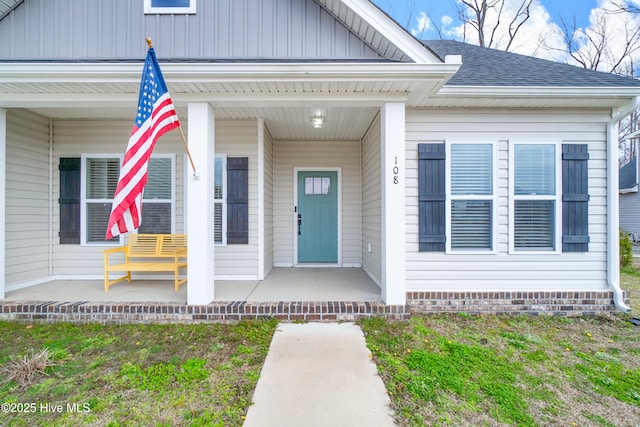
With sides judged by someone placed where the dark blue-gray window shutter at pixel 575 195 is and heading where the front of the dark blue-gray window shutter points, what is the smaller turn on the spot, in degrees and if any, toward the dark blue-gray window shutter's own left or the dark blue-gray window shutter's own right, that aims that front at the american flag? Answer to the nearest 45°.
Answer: approximately 45° to the dark blue-gray window shutter's own right

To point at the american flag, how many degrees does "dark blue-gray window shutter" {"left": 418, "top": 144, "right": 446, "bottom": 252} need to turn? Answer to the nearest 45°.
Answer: approximately 45° to its right

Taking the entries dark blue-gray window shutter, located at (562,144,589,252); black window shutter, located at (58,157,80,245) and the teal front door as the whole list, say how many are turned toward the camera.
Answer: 3

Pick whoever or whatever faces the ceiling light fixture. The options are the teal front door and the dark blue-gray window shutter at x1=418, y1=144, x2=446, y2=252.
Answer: the teal front door

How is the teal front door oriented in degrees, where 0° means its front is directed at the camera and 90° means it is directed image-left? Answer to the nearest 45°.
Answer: approximately 0°

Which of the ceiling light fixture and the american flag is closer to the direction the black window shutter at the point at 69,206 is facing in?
the american flag

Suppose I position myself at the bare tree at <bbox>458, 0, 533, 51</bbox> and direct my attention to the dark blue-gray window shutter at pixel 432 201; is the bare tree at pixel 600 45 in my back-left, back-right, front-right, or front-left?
back-left

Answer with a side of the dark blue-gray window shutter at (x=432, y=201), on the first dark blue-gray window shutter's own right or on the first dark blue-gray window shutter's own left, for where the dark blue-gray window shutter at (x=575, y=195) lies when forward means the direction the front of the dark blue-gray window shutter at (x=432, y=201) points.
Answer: on the first dark blue-gray window shutter's own left

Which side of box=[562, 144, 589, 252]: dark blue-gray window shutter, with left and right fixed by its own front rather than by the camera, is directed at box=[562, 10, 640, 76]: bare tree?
back

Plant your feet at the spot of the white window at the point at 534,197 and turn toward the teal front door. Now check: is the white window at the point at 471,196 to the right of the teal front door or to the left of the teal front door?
left
